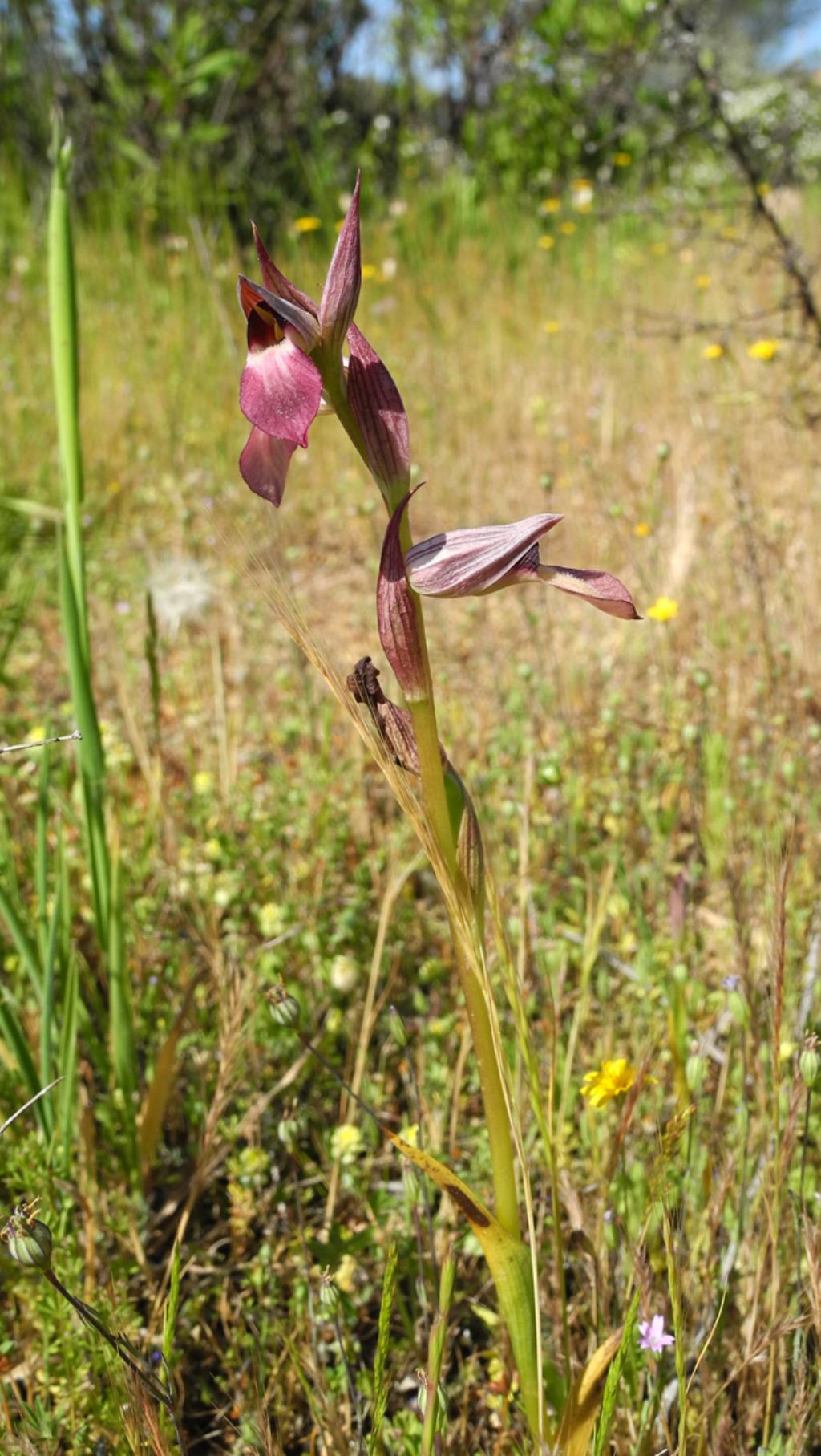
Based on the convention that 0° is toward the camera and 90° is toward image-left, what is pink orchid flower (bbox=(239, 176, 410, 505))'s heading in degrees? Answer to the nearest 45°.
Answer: approximately 45°
